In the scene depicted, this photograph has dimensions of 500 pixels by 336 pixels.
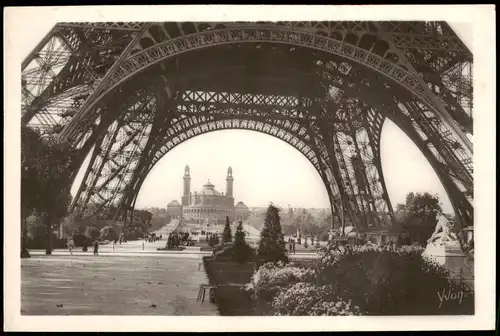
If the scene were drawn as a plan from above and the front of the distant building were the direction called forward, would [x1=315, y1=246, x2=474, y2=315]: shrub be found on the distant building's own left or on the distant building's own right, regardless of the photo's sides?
on the distant building's own left
